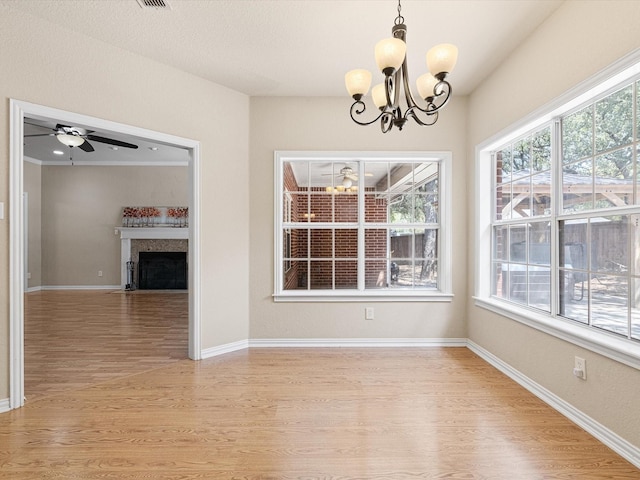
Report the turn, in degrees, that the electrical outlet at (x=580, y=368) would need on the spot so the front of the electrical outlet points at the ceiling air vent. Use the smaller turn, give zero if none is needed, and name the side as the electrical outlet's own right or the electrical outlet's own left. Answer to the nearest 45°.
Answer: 0° — it already faces it

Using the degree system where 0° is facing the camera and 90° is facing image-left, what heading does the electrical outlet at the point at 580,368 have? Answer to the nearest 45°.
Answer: approximately 45°

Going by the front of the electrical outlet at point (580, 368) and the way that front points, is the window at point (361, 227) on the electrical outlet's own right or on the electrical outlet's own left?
on the electrical outlet's own right
